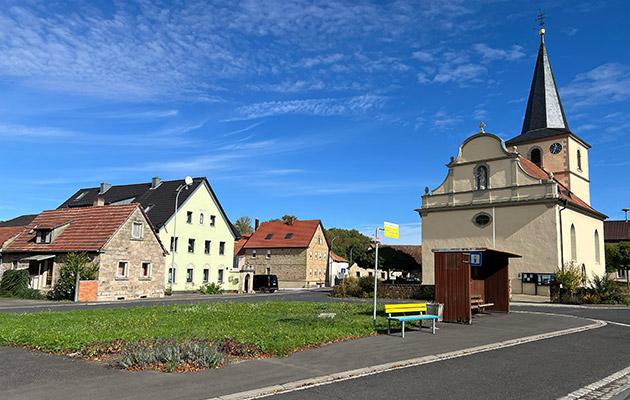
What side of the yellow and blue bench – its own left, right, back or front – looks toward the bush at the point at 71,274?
back

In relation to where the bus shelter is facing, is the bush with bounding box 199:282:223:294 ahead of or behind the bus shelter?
behind

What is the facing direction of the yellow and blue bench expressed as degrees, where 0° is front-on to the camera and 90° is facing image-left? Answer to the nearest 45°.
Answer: approximately 315°

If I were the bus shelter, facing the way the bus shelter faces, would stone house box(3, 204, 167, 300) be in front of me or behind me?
behind

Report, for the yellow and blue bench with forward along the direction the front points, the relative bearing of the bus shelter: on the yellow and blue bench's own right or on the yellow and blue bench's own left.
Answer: on the yellow and blue bench's own left

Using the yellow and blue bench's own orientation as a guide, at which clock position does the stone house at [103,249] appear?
The stone house is roughly at 6 o'clock from the yellow and blue bench.

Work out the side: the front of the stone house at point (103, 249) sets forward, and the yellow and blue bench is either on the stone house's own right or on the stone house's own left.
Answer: on the stone house's own left

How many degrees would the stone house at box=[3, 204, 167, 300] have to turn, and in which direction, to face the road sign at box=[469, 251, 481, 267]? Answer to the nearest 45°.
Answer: approximately 90° to its left
